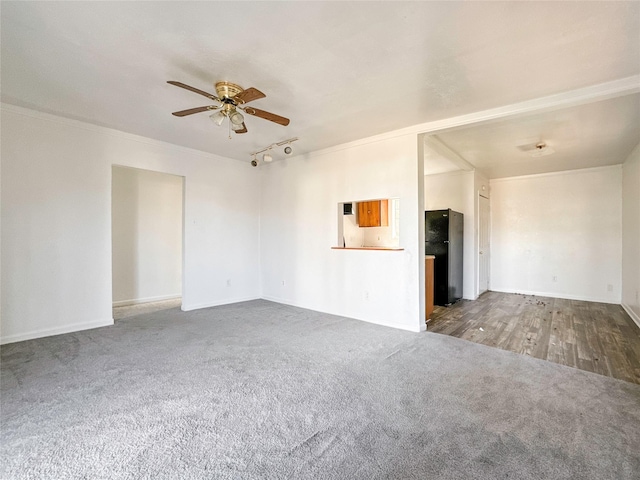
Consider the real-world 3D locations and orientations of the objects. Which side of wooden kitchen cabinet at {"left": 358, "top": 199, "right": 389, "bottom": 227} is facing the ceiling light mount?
left

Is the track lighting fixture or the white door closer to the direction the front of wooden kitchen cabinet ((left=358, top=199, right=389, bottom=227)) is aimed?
the track lighting fixture

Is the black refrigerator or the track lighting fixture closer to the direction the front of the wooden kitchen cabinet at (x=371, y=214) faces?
the track lighting fixture

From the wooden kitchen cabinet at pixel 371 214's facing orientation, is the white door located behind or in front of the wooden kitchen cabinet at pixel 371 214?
behind

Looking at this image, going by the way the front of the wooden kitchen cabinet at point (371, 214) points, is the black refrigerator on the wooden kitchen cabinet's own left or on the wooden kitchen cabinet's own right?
on the wooden kitchen cabinet's own left

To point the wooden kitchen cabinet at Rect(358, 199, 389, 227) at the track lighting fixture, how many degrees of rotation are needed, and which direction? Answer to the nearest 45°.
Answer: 0° — it already faces it

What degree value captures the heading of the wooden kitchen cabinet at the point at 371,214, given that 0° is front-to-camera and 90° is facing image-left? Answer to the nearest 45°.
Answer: approximately 45°
